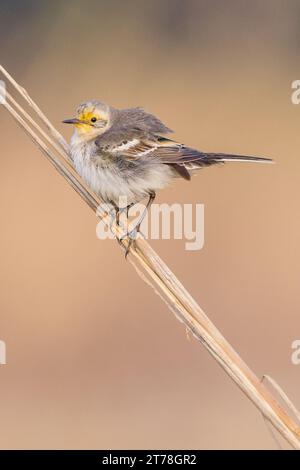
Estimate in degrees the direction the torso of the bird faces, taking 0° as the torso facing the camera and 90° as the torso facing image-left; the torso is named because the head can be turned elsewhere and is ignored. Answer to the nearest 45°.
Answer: approximately 90°
